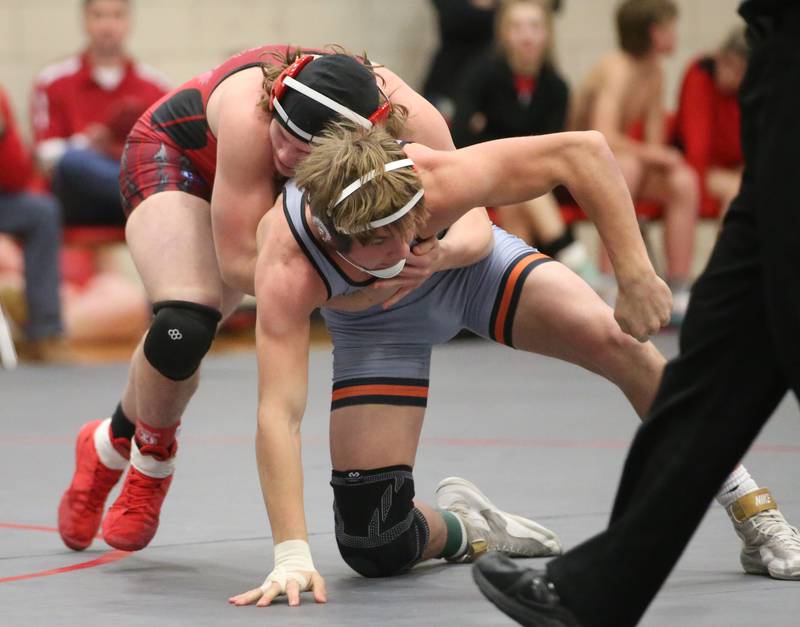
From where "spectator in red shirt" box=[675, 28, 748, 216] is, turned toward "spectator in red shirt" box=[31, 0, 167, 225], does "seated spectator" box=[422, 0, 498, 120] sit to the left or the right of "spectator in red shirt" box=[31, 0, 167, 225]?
right

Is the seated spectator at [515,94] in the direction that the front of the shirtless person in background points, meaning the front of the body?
no

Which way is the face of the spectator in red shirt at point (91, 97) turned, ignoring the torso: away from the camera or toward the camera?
toward the camera

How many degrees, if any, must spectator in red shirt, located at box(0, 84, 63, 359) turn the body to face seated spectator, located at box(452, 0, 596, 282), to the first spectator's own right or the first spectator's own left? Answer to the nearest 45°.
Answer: approximately 45° to the first spectator's own left

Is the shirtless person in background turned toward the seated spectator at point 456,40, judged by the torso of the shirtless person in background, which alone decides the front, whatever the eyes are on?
no

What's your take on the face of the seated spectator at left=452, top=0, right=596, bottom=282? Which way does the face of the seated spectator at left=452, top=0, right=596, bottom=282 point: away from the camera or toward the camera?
toward the camera

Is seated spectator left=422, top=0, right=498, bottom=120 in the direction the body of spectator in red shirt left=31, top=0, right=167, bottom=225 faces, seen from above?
no

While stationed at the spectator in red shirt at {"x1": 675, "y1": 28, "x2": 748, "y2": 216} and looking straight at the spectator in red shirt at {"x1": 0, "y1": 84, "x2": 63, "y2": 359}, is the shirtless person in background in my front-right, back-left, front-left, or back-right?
front-left

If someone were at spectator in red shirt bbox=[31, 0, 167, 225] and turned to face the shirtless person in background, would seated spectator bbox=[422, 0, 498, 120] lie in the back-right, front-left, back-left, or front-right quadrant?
front-left

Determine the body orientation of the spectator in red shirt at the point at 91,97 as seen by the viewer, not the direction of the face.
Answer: toward the camera
